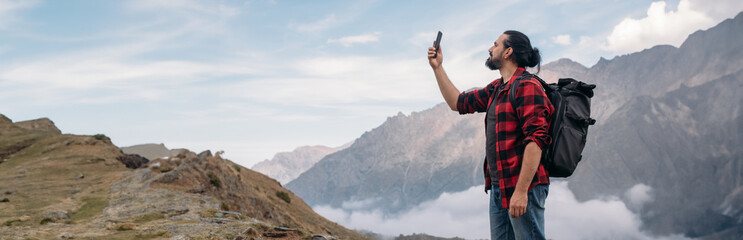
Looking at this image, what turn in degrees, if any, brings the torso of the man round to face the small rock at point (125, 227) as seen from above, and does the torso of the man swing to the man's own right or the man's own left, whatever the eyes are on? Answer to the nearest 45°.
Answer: approximately 45° to the man's own right

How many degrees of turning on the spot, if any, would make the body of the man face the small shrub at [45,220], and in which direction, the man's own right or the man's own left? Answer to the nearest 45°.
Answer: approximately 45° to the man's own right

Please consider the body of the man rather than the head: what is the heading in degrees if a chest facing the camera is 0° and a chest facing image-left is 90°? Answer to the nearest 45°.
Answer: approximately 90°

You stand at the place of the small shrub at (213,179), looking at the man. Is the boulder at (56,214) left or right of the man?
right

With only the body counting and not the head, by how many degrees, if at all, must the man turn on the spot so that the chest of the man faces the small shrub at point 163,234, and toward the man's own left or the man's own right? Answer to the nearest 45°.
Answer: approximately 45° to the man's own right

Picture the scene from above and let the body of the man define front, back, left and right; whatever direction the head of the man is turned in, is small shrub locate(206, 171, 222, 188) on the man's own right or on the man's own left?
on the man's own right

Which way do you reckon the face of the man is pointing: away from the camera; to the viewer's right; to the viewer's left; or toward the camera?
to the viewer's left

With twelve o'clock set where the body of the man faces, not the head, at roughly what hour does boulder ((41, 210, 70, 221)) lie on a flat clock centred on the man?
The boulder is roughly at 1 o'clock from the man.
